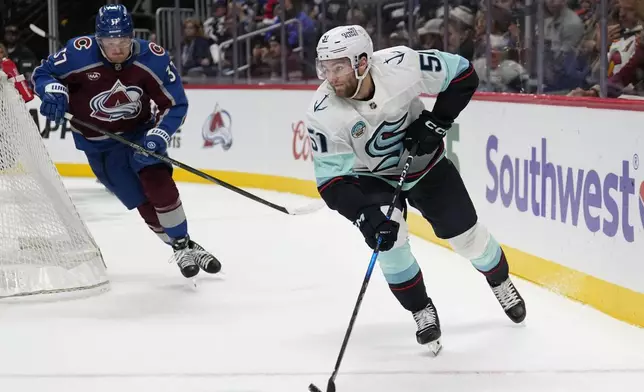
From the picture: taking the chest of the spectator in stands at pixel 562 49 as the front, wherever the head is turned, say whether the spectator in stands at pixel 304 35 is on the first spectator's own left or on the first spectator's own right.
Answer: on the first spectator's own right

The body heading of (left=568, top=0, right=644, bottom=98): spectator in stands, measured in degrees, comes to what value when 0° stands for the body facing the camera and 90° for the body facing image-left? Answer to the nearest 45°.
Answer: approximately 45°

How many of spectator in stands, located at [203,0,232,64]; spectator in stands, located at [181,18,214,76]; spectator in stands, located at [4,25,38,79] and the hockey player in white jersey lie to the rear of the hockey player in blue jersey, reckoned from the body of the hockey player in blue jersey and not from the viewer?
3

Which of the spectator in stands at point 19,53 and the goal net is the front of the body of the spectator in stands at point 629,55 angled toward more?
the goal net
